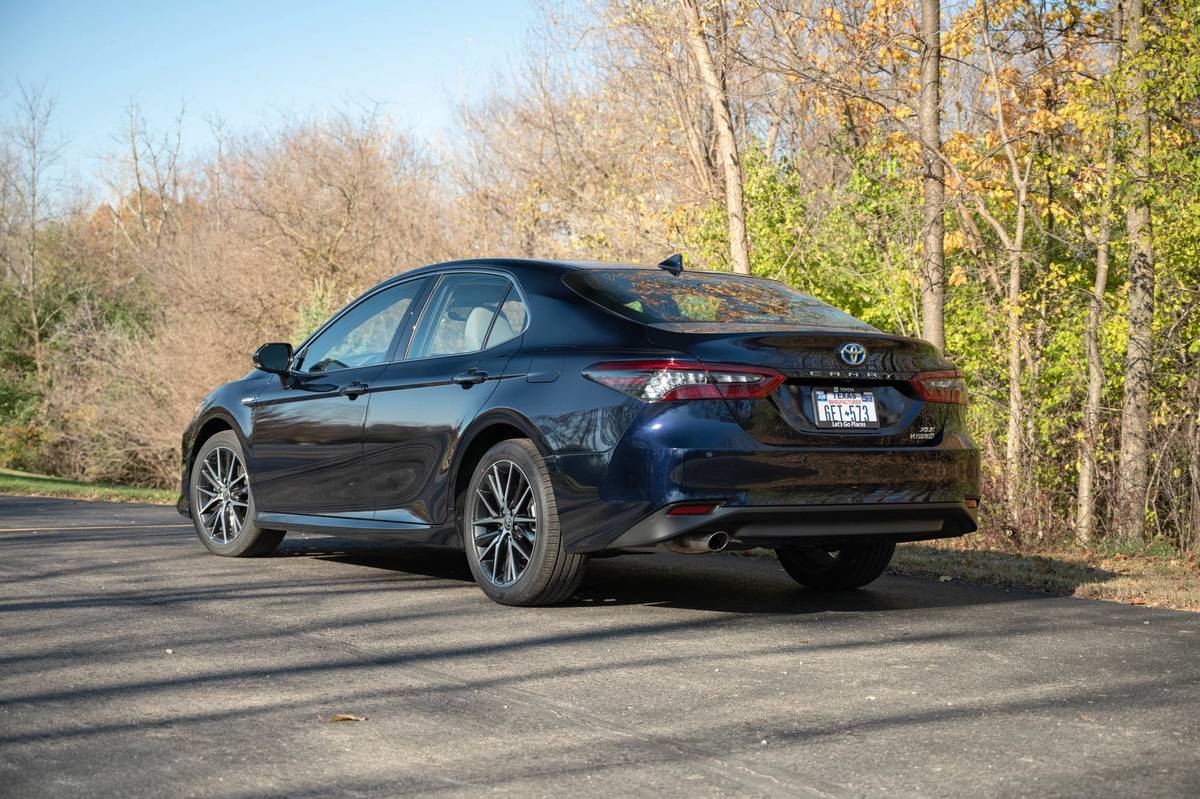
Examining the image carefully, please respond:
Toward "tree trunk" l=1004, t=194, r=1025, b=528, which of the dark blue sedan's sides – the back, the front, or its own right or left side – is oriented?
right

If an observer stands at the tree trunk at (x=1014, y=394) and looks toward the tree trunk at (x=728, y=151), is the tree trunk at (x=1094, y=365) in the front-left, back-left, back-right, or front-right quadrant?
back-right

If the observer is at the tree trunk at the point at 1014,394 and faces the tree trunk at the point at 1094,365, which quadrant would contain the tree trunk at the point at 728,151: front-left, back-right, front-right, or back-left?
back-left

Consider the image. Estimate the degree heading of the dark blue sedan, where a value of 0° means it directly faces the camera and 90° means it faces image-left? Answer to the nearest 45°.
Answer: approximately 135°

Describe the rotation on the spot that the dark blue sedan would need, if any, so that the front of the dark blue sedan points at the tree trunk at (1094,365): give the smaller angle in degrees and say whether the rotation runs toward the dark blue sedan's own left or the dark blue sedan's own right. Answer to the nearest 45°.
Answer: approximately 90° to the dark blue sedan's own right

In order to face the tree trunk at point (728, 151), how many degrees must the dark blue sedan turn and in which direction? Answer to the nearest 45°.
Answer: approximately 45° to its right

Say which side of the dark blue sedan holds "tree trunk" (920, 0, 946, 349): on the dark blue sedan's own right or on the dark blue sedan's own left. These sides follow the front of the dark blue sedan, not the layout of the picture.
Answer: on the dark blue sedan's own right

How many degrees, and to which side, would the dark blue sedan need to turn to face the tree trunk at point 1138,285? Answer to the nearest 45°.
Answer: approximately 90° to its right

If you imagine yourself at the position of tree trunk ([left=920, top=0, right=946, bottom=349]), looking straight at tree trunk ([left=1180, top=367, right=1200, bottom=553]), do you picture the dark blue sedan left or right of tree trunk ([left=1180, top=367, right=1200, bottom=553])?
right
